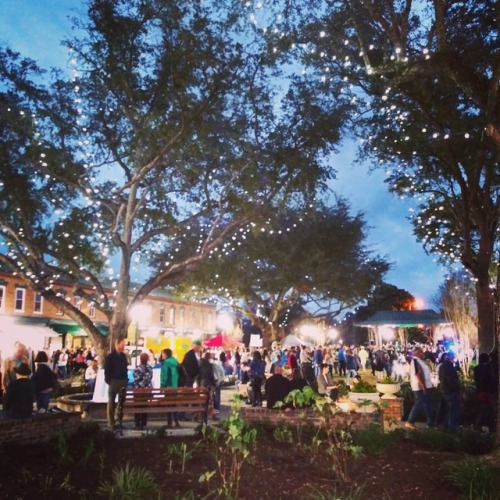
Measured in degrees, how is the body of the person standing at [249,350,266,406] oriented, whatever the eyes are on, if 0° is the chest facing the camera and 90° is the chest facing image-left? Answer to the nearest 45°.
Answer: approximately 180°

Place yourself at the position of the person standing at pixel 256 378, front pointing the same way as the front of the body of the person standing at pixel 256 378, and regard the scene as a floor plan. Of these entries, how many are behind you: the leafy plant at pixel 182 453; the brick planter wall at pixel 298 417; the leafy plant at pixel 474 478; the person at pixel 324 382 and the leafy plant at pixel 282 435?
4

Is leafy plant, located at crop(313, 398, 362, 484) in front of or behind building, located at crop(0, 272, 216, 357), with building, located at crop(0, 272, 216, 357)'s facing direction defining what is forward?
in front

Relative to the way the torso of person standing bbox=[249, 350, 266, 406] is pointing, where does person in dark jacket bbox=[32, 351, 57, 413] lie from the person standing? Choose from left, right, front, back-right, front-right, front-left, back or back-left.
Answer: back-left

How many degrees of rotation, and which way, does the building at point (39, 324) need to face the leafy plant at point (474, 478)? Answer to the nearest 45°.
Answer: approximately 45° to its right

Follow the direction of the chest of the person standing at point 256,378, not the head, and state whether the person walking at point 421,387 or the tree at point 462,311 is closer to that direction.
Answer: the tree

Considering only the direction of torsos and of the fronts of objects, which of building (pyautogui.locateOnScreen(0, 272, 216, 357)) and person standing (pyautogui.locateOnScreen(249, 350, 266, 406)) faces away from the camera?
the person standing

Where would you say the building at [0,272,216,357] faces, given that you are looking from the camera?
facing the viewer and to the right of the viewer

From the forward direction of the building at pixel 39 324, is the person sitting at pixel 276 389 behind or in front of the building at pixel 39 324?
in front
